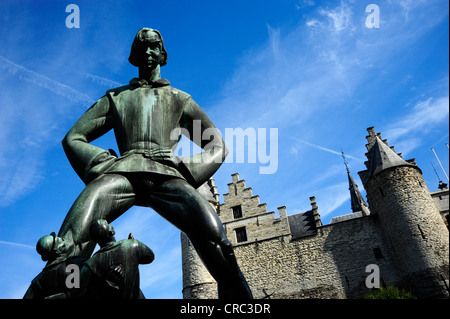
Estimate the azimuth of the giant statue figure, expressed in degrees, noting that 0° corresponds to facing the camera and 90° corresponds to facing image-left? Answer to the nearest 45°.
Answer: approximately 0°

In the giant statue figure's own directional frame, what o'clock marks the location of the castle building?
The castle building is roughly at 7 o'clock from the giant statue figure.
